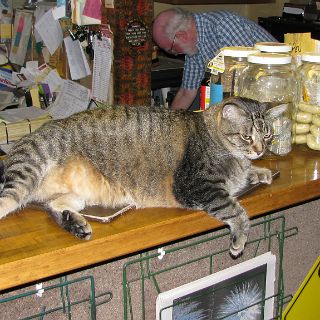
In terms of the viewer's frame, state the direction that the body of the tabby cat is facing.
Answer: to the viewer's right

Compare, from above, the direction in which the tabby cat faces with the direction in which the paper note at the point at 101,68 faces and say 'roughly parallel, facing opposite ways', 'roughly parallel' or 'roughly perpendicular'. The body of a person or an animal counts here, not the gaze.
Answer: roughly perpendicular

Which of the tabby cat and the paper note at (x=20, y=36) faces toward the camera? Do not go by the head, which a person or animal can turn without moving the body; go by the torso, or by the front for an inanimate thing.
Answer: the paper note

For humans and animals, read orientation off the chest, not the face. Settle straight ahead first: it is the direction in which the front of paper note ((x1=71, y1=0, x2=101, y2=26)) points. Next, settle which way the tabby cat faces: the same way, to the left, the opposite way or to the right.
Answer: to the left

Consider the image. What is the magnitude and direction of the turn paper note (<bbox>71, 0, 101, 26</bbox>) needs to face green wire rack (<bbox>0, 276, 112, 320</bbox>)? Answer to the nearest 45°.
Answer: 0° — it already faces it

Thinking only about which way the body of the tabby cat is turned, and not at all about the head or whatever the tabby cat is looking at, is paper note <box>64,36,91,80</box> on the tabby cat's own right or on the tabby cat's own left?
on the tabby cat's own left

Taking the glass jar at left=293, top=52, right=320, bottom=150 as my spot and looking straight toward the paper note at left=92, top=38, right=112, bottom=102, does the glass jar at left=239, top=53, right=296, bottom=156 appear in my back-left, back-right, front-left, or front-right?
front-left

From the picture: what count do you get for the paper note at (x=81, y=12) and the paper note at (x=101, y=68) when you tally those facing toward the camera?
2

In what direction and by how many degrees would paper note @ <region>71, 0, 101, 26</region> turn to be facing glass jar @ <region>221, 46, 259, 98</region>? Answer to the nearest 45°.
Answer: approximately 45° to its left

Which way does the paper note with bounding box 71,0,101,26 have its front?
toward the camera

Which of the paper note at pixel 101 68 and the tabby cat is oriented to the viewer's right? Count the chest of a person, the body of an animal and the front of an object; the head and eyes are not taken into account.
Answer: the tabby cat

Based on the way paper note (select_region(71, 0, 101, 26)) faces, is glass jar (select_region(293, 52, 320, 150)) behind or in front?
in front

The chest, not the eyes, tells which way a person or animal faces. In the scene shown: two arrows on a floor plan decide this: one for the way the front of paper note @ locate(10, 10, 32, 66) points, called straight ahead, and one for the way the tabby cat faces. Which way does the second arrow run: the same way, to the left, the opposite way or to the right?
to the left

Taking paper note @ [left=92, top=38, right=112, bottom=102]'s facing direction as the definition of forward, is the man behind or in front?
behind

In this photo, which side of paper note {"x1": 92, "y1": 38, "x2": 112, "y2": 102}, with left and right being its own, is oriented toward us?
front

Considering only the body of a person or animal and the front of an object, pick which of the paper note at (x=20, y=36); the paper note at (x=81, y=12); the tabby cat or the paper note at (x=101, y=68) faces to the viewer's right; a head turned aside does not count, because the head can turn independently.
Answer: the tabby cat
